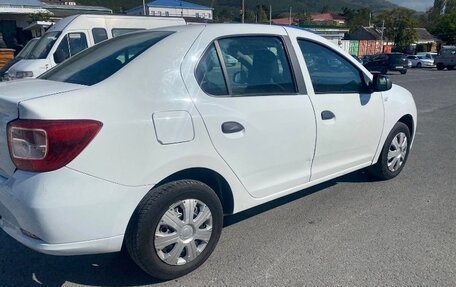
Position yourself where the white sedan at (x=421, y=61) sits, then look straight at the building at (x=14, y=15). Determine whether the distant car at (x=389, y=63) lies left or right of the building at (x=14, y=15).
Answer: left

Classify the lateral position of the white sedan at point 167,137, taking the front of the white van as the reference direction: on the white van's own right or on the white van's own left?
on the white van's own left

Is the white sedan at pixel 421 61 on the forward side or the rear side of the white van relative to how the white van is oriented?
on the rear side

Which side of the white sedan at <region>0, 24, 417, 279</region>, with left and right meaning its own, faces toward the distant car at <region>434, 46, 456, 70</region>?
front

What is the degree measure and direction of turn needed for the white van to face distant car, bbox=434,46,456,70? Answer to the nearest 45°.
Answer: approximately 180°

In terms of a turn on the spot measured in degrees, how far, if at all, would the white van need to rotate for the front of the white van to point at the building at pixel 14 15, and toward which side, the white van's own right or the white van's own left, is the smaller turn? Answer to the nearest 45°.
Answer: approximately 135° to the white van's own right

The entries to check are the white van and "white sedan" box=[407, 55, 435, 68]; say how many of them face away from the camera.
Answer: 0

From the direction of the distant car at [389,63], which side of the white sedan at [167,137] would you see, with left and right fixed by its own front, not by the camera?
front

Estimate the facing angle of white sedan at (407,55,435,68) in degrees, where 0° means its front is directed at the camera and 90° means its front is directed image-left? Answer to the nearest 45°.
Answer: approximately 315°

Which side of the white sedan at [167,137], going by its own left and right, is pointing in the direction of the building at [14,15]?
left

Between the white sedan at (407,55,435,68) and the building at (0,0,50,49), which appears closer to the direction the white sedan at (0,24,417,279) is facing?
the white sedan

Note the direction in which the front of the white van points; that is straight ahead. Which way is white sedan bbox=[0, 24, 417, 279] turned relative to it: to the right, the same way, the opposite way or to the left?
the opposite way

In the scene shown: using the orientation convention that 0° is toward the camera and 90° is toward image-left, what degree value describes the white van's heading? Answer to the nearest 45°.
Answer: approximately 45°

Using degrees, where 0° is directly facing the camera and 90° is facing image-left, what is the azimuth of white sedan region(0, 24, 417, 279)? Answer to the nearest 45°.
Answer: approximately 225°
